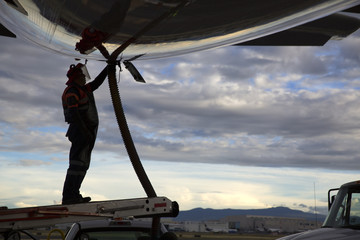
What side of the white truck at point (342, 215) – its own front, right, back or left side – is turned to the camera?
left

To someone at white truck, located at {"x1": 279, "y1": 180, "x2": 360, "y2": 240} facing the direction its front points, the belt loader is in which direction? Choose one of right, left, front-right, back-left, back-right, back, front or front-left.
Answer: front-left
